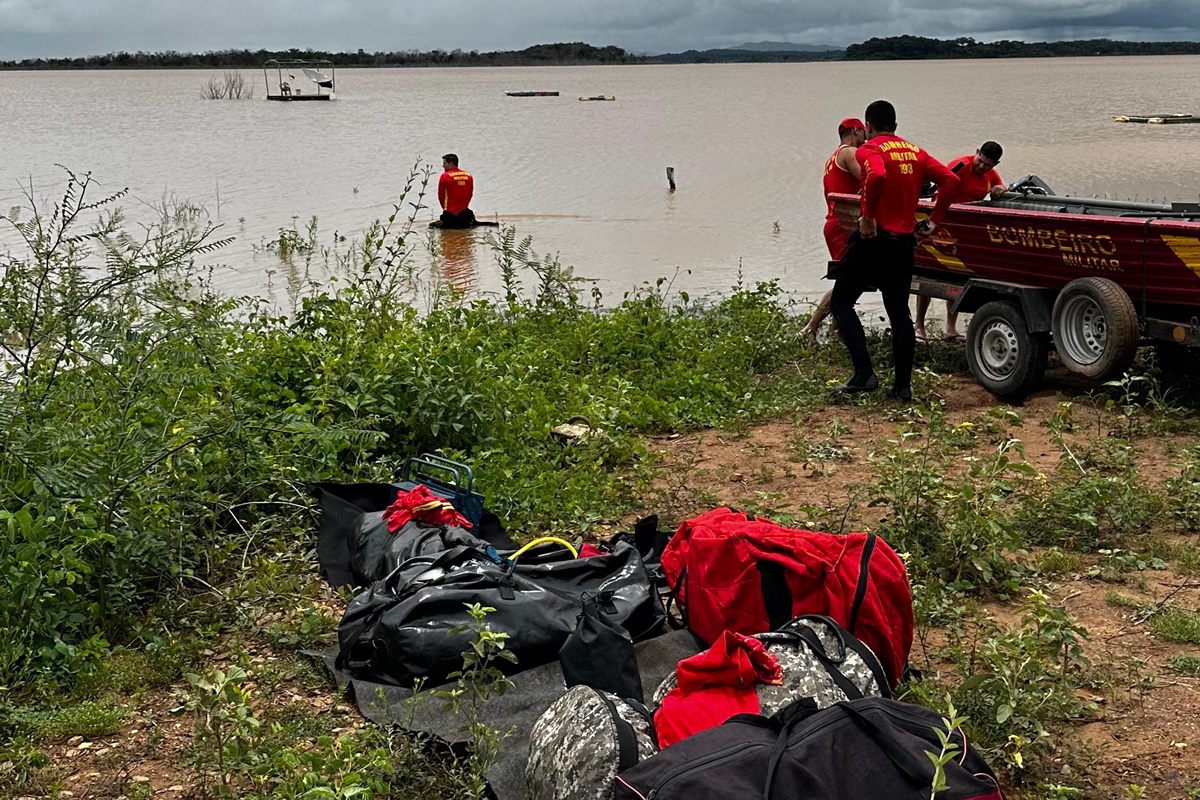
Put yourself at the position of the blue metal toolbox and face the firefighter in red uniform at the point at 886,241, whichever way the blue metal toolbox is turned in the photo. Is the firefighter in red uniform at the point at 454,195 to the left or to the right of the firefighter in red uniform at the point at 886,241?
left

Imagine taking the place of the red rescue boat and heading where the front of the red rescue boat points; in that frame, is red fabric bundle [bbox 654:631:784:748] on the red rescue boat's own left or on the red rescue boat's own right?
on the red rescue boat's own right

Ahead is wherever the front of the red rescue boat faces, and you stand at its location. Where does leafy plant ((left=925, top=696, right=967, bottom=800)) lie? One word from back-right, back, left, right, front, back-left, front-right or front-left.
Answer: front-right

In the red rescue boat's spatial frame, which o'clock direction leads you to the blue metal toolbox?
The blue metal toolbox is roughly at 3 o'clock from the red rescue boat.

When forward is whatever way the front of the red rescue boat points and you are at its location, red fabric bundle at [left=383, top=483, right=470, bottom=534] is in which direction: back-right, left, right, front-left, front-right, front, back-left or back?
right

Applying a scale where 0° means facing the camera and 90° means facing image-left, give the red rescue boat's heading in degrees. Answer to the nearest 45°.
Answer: approximately 315°

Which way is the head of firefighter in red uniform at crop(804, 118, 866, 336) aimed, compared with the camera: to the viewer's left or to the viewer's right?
to the viewer's right

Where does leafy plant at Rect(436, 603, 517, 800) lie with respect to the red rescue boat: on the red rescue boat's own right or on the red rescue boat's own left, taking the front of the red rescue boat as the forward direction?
on the red rescue boat's own right
